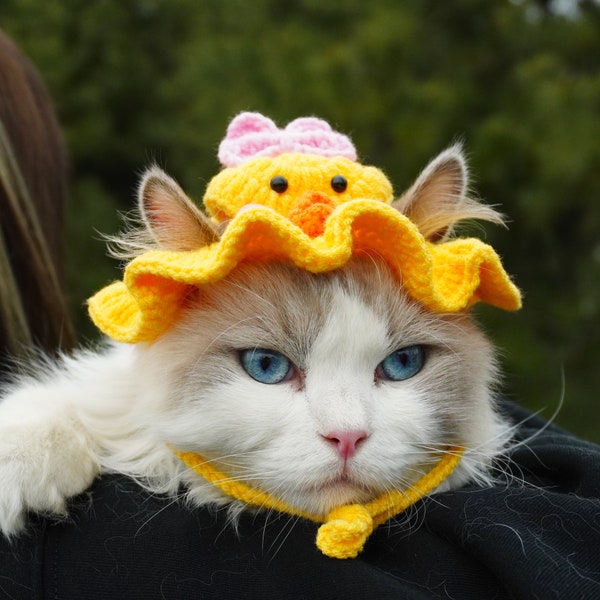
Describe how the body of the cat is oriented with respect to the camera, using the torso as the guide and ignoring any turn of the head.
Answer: toward the camera
